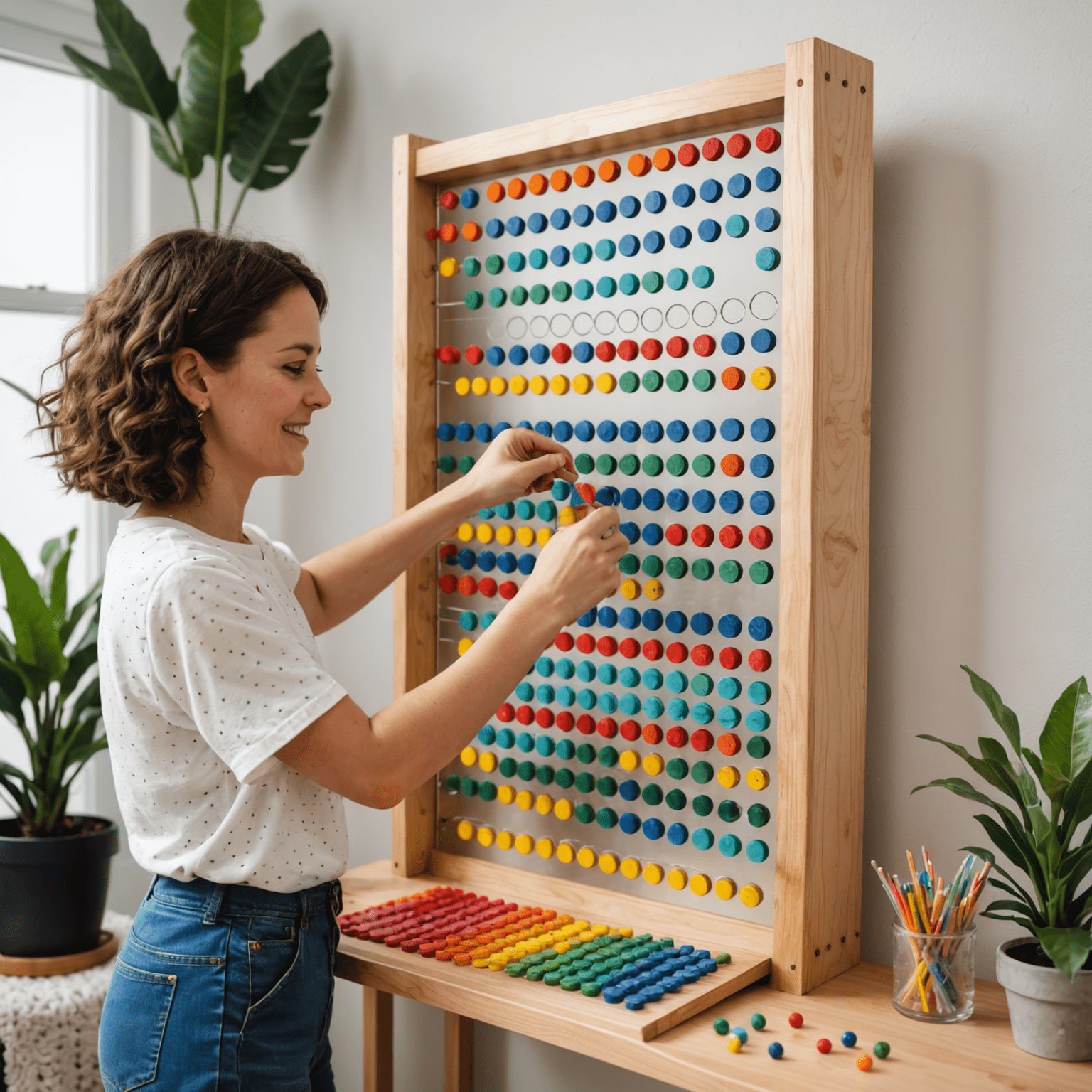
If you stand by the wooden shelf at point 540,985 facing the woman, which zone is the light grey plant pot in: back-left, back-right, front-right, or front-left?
back-left

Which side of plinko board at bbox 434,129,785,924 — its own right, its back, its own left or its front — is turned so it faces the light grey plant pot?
left

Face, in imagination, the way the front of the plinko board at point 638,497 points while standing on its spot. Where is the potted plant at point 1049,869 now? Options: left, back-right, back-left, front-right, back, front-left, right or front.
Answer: left

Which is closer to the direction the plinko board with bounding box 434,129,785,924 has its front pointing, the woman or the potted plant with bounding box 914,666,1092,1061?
the woman

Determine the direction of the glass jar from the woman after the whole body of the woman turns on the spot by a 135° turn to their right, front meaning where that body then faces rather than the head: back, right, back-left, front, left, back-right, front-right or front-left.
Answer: back-left

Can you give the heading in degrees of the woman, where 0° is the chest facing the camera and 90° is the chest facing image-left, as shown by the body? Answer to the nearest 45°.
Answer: approximately 270°

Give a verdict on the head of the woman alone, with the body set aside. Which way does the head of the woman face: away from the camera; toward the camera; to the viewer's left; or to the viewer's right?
to the viewer's right

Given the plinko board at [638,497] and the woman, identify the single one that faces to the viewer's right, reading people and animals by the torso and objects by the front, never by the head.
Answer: the woman

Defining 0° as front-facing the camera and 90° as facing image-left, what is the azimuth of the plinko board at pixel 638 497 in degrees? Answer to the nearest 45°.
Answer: approximately 45°

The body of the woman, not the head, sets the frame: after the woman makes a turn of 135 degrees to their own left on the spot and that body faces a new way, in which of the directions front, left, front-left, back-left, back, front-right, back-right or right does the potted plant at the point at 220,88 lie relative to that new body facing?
front-right

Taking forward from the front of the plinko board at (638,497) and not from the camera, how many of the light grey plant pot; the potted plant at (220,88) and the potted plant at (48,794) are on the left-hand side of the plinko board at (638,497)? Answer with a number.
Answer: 1

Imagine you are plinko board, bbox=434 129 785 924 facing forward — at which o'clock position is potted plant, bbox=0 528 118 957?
The potted plant is roughly at 2 o'clock from the plinko board.

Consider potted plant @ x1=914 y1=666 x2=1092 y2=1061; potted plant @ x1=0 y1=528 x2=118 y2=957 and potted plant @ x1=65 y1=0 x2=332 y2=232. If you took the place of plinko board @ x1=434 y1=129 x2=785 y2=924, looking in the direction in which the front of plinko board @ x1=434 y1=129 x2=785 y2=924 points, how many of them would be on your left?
1

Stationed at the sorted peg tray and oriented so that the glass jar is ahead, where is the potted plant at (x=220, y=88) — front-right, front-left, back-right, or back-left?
back-left
